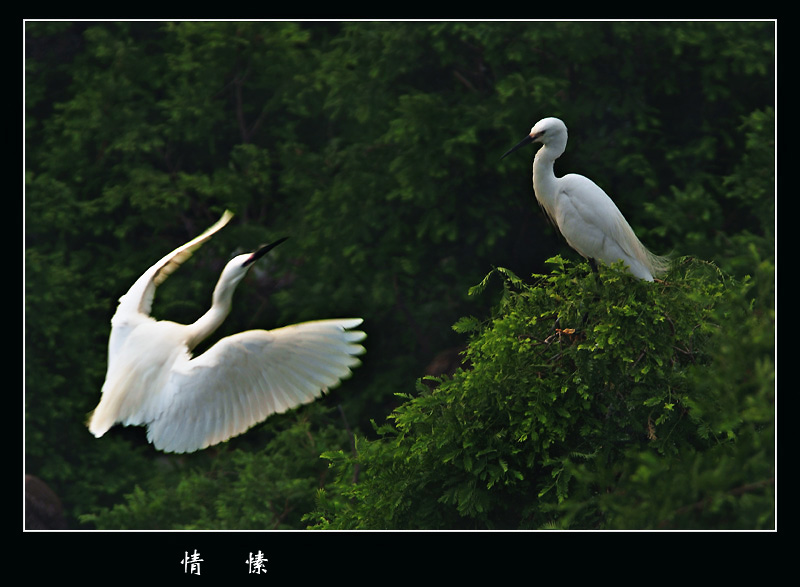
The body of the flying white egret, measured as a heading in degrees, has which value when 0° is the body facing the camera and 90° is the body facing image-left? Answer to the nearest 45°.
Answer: approximately 225°

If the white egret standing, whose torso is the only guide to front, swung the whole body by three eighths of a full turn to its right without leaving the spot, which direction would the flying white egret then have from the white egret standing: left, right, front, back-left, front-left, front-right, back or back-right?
back

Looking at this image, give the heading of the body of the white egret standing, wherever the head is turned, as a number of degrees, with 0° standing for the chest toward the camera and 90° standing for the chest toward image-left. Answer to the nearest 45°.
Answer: approximately 90°
